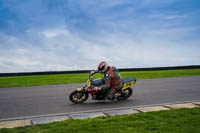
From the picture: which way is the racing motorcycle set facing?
to the viewer's left
